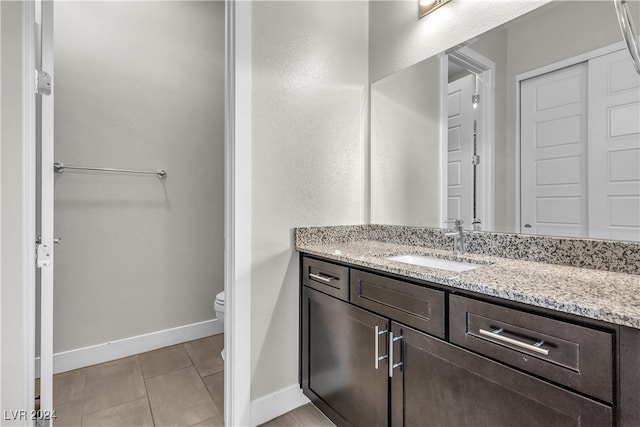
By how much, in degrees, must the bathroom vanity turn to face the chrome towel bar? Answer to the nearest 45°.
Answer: approximately 45° to its right

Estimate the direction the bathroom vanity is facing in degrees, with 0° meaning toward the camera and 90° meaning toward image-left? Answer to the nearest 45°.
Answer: approximately 45°

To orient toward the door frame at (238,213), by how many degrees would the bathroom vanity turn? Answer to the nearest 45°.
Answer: approximately 45° to its right

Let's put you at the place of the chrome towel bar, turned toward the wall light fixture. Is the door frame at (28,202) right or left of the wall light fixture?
right

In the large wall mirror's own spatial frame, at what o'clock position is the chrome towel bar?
The chrome towel bar is roughly at 1 o'clock from the large wall mirror.
